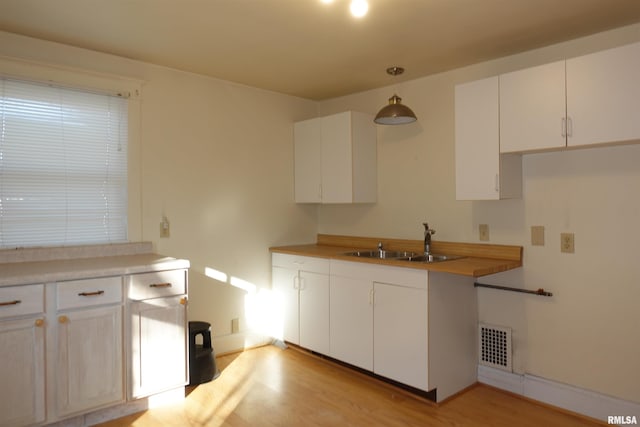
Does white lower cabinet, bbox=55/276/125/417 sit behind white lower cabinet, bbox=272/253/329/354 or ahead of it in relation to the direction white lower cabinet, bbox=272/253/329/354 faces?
ahead

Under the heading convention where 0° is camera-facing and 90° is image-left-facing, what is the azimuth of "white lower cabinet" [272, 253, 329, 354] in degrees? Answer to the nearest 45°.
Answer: approximately 45°

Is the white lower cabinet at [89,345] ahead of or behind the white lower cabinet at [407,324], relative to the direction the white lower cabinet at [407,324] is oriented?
ahead

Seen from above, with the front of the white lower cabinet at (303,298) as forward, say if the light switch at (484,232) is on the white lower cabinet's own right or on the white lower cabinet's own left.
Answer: on the white lower cabinet's own left

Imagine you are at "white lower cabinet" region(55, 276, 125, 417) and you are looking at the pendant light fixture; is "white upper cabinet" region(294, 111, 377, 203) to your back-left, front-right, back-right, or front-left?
front-left

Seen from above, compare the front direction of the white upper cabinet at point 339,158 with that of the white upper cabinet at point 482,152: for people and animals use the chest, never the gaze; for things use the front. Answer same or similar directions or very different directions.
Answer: same or similar directions

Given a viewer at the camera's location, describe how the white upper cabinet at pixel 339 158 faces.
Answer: facing the viewer and to the left of the viewer

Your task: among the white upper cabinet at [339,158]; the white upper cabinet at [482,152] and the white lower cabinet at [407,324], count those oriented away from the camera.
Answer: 0

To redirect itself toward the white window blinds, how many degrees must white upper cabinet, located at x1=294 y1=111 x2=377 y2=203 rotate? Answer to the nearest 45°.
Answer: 0° — it already faces it

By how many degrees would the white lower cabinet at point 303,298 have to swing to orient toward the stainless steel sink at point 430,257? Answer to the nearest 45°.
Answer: approximately 135° to its left

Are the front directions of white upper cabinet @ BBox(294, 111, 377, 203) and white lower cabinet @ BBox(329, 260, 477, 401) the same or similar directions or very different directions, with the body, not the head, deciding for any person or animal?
same or similar directions

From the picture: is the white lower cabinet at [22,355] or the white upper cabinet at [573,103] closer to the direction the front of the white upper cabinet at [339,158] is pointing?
the white lower cabinet

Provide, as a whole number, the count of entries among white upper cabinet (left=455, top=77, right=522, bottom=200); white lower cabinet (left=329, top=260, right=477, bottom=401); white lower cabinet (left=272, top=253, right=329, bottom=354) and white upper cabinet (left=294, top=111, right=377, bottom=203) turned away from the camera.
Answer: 0

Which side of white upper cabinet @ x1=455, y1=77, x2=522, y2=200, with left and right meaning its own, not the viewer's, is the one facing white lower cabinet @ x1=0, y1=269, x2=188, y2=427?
front

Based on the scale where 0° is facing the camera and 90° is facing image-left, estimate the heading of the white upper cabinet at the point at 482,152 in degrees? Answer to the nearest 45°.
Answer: approximately 45°
